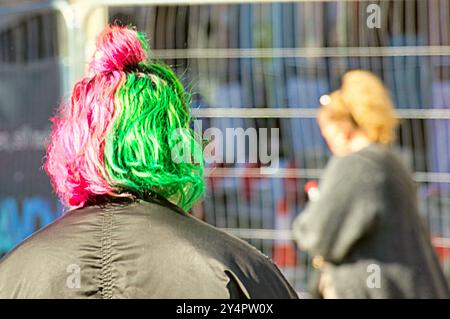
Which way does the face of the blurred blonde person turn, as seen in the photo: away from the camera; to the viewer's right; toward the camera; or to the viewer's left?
to the viewer's left

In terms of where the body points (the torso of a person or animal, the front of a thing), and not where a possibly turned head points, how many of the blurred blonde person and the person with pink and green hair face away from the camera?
1

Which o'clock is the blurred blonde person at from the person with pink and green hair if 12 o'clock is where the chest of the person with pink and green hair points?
The blurred blonde person is roughly at 1 o'clock from the person with pink and green hair.

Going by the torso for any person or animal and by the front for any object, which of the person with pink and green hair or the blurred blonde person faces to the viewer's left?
the blurred blonde person

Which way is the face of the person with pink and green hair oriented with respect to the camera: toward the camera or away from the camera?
away from the camera

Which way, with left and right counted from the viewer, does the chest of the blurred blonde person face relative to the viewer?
facing to the left of the viewer

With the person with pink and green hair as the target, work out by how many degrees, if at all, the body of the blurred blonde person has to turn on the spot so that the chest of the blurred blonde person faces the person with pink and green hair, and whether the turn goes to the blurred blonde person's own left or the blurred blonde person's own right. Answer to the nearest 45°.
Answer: approximately 90° to the blurred blonde person's own left

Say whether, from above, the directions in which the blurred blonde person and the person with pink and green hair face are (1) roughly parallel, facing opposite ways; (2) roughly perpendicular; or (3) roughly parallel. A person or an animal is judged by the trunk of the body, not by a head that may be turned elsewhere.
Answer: roughly perpendicular

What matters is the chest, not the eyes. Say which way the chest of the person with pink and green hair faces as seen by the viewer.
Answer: away from the camera
